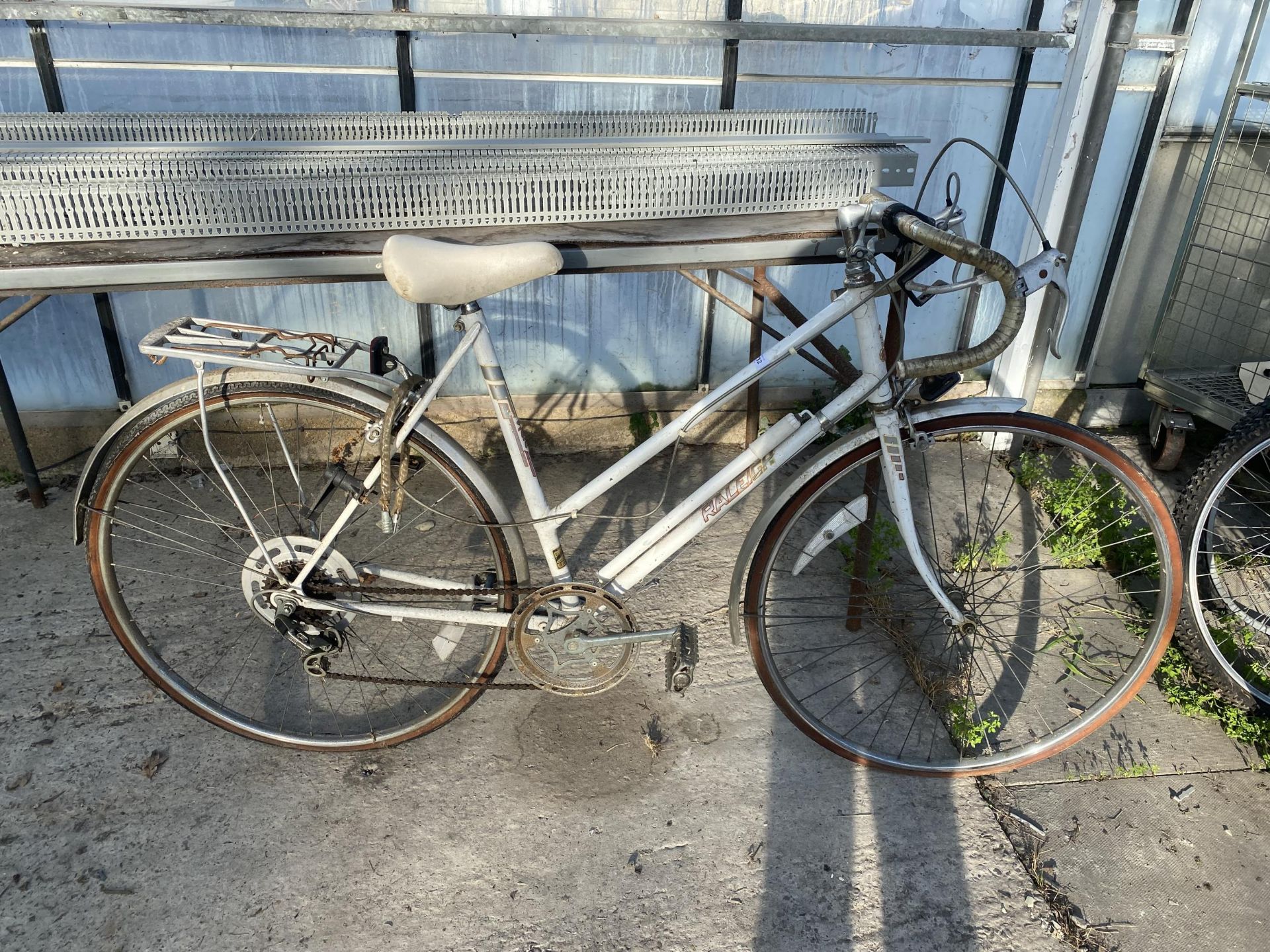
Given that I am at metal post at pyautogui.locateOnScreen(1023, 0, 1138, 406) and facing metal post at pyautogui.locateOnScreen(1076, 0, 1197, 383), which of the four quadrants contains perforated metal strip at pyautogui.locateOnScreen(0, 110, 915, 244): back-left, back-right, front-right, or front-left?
back-left

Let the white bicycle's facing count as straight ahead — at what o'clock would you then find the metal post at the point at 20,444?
The metal post is roughly at 7 o'clock from the white bicycle.

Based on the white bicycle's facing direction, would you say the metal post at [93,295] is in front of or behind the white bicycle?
behind

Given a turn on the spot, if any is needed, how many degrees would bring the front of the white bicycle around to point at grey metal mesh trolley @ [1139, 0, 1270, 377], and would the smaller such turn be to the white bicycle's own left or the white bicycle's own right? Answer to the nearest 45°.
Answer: approximately 45° to the white bicycle's own left

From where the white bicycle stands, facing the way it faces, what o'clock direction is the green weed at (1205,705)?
The green weed is roughly at 12 o'clock from the white bicycle.

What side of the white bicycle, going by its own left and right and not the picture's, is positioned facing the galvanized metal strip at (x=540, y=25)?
left

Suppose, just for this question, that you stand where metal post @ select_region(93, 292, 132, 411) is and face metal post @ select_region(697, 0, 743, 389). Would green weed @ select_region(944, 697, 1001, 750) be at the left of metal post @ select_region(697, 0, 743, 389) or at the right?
right

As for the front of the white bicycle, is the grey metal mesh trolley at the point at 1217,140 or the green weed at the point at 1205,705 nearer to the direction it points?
the green weed

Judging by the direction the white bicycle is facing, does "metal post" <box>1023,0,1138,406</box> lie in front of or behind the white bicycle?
in front

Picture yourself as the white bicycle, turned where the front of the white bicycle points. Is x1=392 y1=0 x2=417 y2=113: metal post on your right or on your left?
on your left

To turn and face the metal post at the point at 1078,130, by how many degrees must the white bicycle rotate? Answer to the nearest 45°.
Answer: approximately 45° to its left

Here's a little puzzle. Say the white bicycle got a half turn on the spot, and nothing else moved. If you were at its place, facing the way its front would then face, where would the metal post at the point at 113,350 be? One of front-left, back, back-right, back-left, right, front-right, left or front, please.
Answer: front-right

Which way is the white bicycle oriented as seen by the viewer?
to the viewer's right

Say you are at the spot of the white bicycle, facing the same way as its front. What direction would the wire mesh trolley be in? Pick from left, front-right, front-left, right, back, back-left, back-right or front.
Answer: front-left
